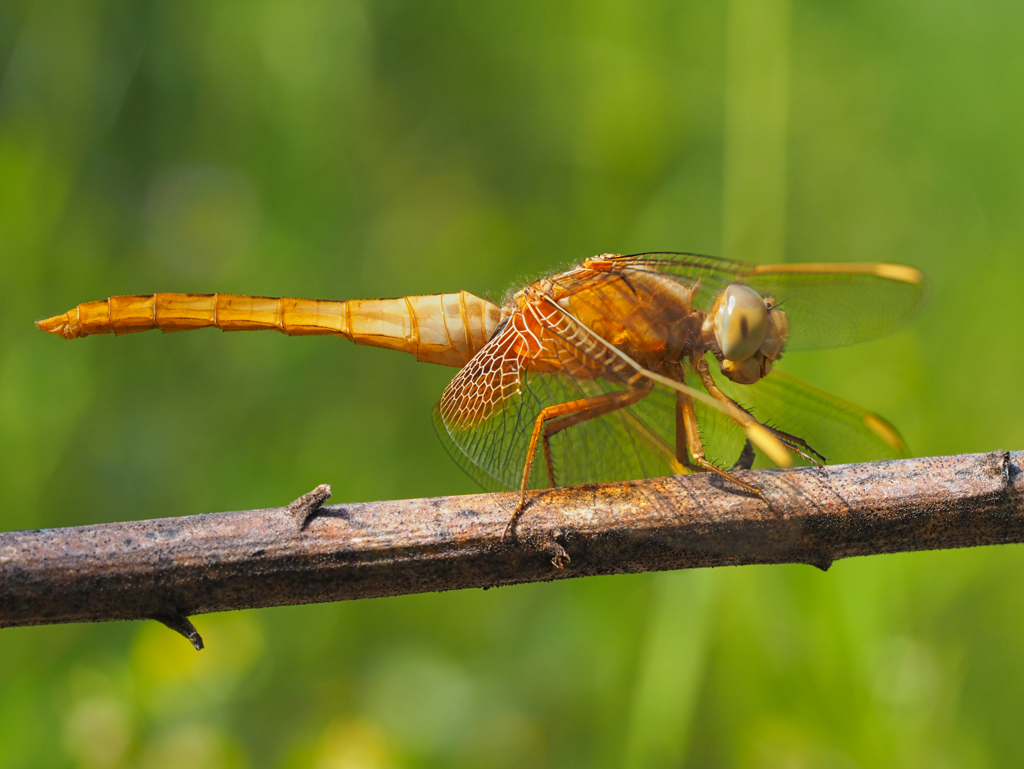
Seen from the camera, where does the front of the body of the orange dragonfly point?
to the viewer's right
